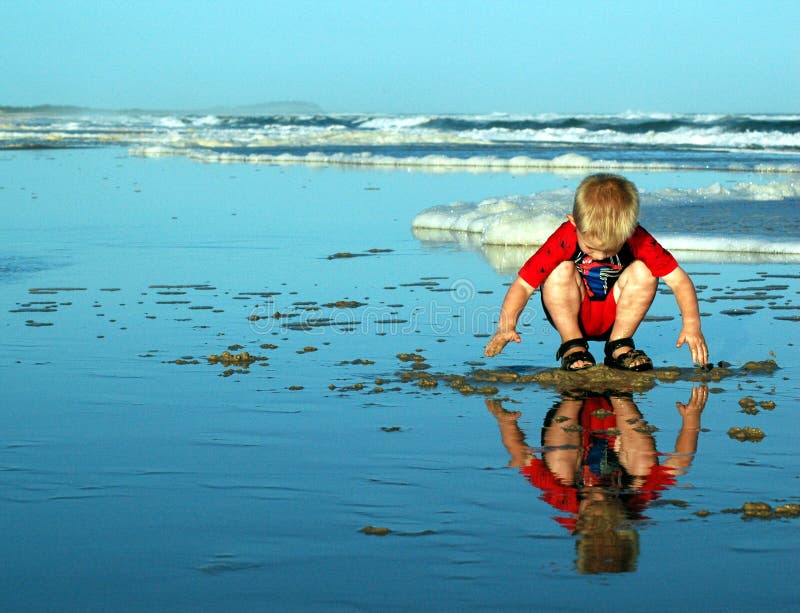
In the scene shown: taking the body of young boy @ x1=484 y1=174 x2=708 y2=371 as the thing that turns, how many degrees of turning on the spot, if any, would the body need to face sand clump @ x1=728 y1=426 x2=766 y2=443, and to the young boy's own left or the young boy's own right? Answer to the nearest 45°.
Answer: approximately 45° to the young boy's own left

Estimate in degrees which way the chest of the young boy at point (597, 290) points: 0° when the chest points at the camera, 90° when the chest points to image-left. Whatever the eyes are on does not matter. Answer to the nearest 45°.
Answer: approximately 0°
